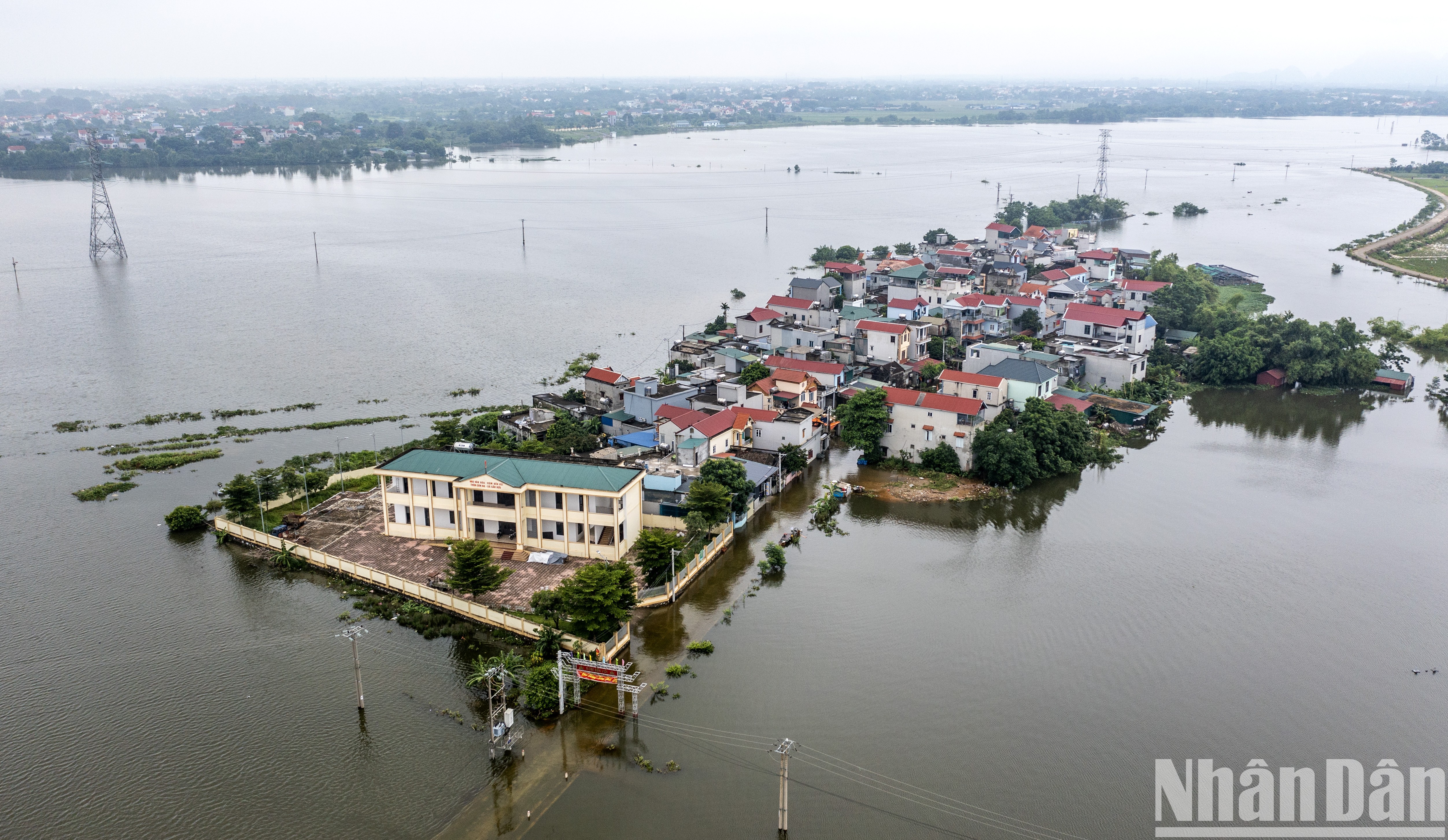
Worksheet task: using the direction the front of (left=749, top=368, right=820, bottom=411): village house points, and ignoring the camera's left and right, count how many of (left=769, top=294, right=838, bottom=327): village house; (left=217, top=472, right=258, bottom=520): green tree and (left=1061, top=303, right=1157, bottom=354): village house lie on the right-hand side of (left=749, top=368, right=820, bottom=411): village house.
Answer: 1

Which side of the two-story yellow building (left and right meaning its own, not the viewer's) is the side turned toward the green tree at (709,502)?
left

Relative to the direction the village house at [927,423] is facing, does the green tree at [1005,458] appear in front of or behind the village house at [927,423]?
in front

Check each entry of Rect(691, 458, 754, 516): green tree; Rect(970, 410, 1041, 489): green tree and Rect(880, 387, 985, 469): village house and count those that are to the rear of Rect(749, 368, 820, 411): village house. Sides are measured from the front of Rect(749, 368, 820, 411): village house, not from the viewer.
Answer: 0

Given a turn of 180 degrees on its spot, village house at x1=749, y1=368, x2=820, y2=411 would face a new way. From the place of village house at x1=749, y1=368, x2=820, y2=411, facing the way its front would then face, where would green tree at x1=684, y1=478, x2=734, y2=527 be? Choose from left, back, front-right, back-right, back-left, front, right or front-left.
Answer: back-left

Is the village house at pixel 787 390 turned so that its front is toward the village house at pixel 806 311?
no

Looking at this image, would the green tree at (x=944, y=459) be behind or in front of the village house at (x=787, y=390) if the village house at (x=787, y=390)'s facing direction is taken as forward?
in front

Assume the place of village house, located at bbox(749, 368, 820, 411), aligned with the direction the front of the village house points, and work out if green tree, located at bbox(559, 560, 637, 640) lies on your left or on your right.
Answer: on your right

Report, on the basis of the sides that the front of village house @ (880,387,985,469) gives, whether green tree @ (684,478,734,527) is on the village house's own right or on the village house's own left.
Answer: on the village house's own right

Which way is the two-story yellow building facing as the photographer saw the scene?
facing the viewer
